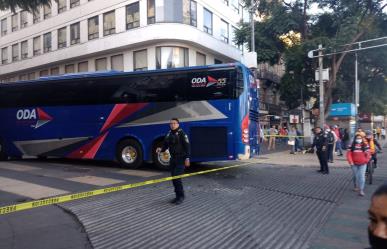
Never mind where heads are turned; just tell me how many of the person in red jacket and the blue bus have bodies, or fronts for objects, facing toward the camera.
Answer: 1

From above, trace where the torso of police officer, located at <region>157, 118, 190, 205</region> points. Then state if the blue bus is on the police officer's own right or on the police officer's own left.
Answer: on the police officer's own right

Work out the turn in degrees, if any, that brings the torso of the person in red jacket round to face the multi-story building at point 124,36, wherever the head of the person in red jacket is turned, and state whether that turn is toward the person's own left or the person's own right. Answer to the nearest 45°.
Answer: approximately 135° to the person's own right

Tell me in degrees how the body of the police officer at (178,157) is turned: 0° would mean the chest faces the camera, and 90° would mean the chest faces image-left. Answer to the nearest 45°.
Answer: approximately 45°

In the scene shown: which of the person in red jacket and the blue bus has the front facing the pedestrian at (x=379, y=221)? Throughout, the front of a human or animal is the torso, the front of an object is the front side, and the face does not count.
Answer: the person in red jacket

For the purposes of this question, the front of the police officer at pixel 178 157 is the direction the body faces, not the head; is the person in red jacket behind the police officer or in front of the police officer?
behind
